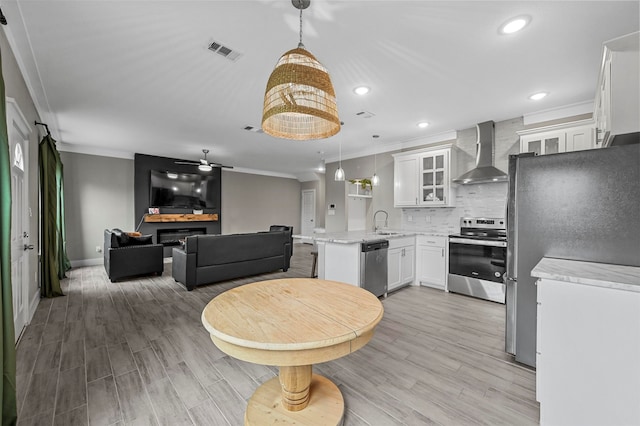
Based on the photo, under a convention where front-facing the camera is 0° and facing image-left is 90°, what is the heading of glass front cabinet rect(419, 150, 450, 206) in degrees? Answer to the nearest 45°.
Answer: approximately 45°

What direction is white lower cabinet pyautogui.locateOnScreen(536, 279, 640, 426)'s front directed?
to the viewer's left

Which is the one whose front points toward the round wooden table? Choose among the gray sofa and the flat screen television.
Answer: the flat screen television

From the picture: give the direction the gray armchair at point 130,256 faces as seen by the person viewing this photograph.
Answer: facing to the right of the viewer

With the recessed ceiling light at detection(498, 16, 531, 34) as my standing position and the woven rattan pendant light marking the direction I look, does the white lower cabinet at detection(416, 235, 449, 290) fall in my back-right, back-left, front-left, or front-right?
back-right

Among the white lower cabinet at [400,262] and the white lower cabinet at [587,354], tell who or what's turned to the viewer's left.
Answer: the white lower cabinet at [587,354]

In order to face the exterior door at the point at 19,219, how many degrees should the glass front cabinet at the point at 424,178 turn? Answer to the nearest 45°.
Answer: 0° — it already faces it
